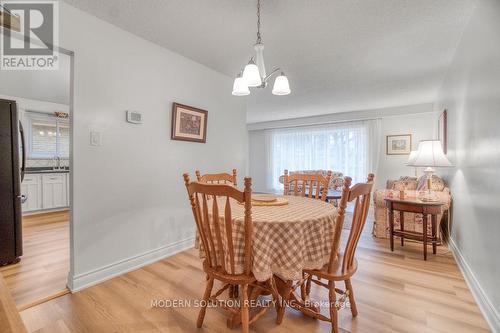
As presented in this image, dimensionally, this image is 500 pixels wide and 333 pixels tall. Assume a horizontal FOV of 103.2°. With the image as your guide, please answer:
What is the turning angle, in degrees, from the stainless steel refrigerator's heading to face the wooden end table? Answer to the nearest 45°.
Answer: approximately 45° to its right

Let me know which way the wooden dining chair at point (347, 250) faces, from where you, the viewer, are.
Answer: facing away from the viewer and to the left of the viewer

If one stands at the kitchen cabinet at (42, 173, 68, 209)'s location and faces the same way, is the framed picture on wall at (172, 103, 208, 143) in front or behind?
in front

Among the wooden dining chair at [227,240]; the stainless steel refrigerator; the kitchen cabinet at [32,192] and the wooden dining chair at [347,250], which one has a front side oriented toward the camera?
the kitchen cabinet

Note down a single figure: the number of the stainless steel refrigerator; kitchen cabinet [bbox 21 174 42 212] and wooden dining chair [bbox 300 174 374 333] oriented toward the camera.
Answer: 1

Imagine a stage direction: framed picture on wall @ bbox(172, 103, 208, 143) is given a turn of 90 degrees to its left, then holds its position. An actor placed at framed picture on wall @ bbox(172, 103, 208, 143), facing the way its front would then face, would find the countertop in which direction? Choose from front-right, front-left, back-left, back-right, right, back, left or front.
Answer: left

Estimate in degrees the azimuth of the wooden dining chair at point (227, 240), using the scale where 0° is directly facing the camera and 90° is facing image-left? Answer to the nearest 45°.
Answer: approximately 225°

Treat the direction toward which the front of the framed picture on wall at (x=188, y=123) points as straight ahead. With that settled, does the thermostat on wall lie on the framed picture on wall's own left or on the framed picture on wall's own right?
on the framed picture on wall's own right

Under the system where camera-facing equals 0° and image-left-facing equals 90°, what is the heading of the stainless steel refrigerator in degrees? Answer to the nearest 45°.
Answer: approximately 270°
